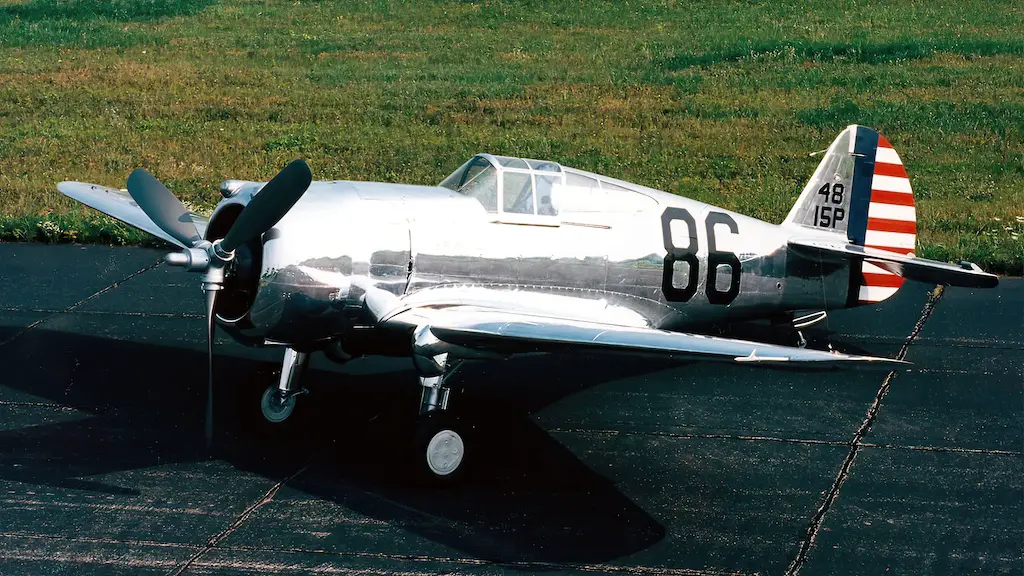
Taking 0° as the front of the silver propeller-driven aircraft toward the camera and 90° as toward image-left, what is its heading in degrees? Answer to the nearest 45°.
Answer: approximately 45°
